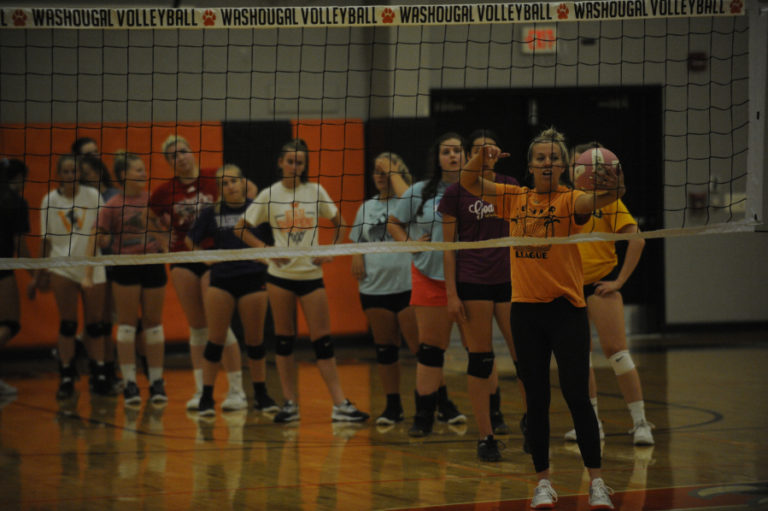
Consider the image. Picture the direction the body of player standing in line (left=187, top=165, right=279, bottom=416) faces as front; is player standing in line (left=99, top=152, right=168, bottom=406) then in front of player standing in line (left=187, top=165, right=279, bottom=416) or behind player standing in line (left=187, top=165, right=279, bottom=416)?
behind

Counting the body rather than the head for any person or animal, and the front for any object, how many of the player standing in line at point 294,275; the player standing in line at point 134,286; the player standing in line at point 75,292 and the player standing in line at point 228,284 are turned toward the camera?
4

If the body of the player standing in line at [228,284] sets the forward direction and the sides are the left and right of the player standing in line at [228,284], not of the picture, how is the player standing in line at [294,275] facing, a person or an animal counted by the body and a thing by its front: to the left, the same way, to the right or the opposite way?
the same way

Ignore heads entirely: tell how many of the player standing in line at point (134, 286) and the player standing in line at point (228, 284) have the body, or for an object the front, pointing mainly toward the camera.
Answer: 2

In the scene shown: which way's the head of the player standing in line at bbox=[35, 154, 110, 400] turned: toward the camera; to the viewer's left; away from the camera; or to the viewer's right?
toward the camera

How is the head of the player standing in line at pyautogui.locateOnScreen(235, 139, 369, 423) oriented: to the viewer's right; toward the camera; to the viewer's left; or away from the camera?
toward the camera

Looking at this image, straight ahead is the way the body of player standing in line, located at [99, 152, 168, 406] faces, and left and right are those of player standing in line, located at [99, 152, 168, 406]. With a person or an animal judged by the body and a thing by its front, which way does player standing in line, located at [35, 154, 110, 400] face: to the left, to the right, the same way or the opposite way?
the same way

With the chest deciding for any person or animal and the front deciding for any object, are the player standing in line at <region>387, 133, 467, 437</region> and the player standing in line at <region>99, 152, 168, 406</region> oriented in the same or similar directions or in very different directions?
same or similar directions

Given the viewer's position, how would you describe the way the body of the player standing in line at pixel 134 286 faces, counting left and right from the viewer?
facing the viewer

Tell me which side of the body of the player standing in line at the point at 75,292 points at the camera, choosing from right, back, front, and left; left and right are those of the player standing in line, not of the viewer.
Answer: front

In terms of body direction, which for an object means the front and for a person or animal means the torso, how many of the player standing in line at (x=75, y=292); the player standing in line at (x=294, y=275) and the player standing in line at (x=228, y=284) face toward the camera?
3

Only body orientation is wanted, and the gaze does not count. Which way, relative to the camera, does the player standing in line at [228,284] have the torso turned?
toward the camera

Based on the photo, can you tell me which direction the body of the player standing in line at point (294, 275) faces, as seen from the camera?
toward the camera

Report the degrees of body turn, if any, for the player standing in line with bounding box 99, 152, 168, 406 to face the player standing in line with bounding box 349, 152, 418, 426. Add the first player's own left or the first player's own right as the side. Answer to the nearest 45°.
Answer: approximately 45° to the first player's own left

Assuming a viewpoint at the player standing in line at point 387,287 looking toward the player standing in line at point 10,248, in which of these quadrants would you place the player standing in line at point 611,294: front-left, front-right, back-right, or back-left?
back-left

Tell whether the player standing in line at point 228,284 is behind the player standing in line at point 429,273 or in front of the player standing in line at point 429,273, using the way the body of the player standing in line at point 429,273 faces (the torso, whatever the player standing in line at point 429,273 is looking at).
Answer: behind

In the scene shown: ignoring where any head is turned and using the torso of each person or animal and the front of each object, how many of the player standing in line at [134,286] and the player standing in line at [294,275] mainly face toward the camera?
2
